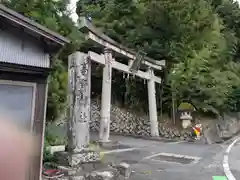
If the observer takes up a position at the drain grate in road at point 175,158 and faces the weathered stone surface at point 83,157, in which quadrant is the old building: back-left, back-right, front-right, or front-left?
front-left

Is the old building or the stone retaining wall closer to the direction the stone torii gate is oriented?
the old building

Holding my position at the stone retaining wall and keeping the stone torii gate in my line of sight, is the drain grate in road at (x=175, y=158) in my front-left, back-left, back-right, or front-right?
front-left

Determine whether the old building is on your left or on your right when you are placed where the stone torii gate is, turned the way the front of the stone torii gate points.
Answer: on your right
